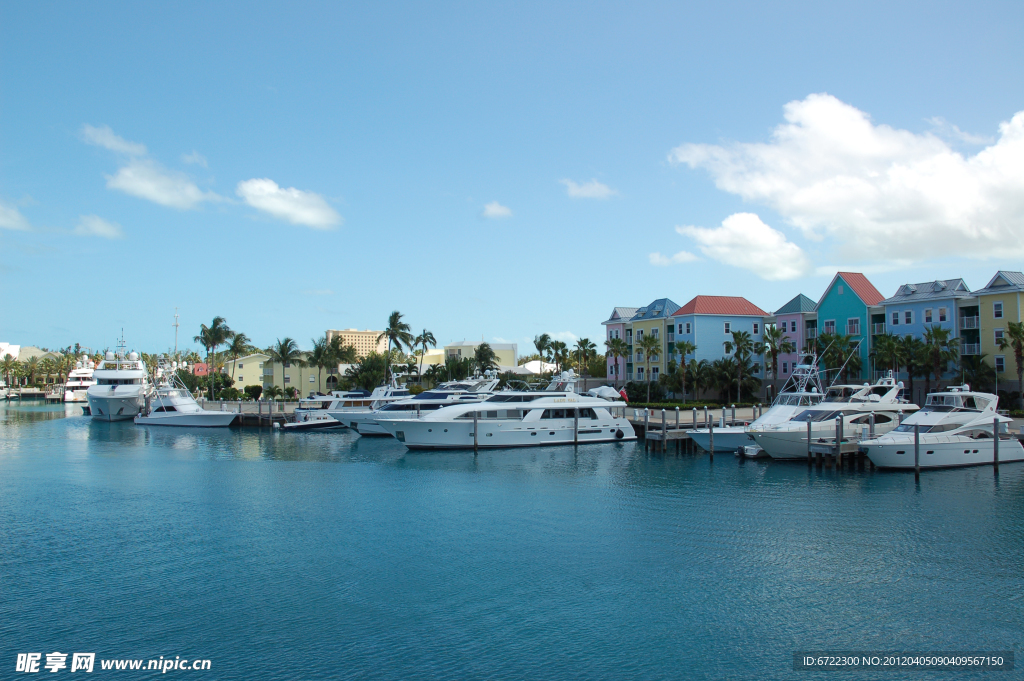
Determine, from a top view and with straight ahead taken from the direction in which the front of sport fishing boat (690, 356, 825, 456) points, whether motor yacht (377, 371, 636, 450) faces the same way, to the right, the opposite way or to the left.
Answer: the same way

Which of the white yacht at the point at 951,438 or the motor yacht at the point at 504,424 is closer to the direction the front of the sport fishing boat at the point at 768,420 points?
the motor yacht

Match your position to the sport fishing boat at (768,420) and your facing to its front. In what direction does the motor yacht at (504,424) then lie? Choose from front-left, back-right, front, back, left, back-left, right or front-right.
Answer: front

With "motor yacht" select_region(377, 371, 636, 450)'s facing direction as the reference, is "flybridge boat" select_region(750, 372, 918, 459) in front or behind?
behind

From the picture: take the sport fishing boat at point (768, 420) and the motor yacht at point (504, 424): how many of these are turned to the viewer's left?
2

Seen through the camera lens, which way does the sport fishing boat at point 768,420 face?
facing to the left of the viewer

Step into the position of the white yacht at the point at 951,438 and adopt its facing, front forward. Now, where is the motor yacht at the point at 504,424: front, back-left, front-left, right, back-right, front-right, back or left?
front-right

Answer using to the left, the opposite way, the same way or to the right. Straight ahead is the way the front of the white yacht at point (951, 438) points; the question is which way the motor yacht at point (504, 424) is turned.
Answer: the same way

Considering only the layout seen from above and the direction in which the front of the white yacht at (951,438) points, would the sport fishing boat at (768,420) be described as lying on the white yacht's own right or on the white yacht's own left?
on the white yacht's own right

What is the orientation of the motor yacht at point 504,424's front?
to the viewer's left

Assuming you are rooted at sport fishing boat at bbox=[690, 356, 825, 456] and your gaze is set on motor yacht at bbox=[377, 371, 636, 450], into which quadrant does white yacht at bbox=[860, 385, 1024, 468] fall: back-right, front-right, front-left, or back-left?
back-left
